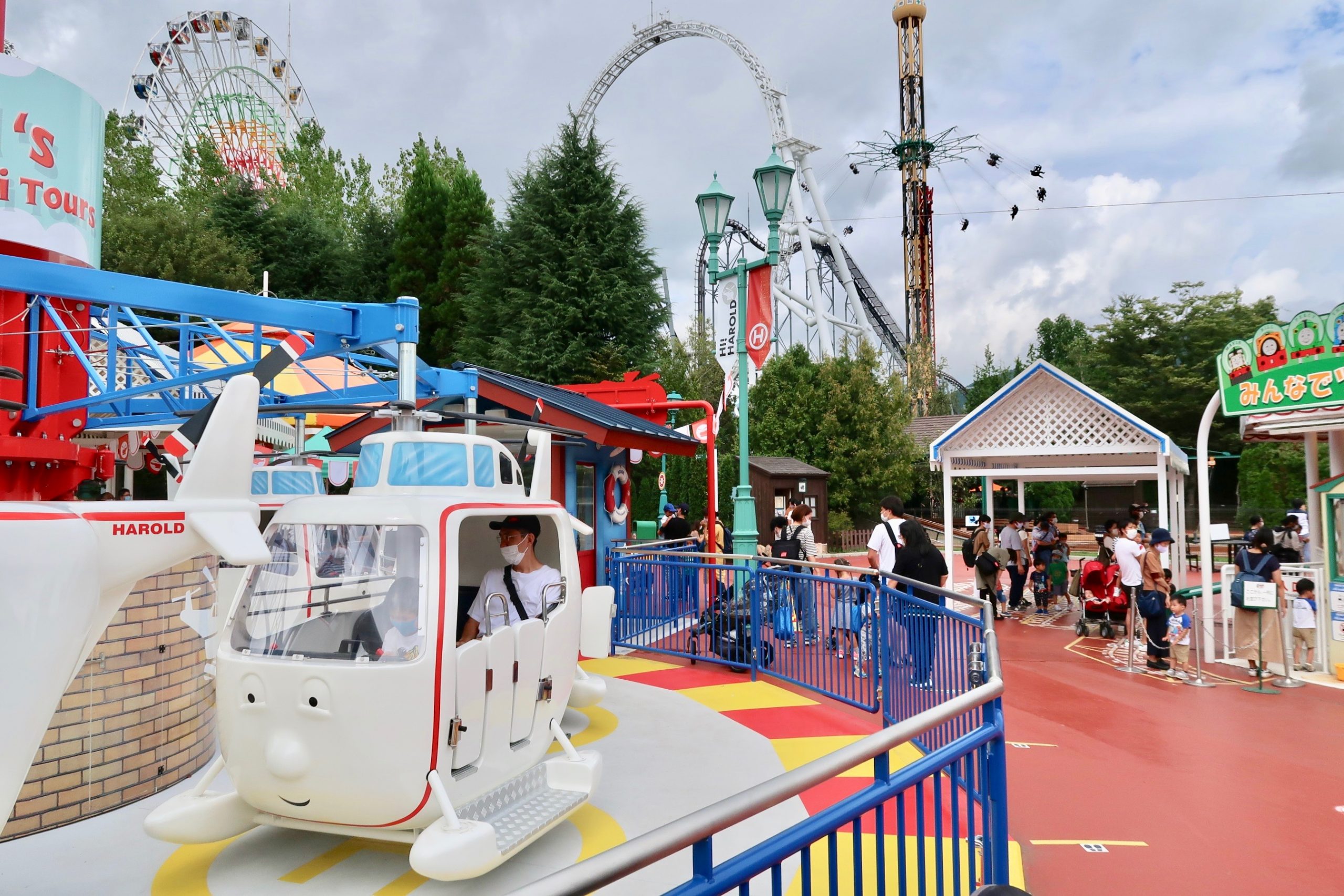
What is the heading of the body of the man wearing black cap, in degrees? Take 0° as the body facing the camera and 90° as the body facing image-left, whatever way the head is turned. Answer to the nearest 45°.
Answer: approximately 45°

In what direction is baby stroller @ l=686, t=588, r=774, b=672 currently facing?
to the viewer's left

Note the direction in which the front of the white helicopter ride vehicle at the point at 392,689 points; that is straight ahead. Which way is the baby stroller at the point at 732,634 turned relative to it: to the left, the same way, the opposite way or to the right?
to the right

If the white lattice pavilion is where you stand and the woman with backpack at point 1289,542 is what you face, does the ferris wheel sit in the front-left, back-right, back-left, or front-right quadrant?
back-left

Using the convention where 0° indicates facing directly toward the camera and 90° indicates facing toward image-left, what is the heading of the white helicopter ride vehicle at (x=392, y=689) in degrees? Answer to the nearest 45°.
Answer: approximately 45°

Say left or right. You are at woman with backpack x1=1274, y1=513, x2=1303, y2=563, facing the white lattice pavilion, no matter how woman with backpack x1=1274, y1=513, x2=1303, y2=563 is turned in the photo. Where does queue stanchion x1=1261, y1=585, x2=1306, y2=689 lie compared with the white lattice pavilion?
left

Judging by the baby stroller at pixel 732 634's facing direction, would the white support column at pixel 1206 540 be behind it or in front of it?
behind

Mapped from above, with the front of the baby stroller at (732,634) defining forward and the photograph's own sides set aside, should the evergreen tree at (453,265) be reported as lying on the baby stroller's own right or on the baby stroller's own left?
on the baby stroller's own right

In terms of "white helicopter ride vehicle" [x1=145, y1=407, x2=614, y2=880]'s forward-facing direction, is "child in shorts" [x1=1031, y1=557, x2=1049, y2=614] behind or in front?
behind

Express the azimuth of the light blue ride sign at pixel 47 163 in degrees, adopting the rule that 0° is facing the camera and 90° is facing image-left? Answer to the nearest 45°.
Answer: approximately 315°

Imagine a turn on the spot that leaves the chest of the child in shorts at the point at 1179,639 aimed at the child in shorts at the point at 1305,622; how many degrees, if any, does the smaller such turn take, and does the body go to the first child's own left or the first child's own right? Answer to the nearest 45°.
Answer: approximately 135° to the first child's own left

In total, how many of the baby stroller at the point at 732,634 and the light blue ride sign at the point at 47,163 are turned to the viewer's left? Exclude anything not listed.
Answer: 1

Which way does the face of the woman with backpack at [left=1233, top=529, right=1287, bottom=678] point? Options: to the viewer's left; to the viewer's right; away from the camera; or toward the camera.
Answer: away from the camera

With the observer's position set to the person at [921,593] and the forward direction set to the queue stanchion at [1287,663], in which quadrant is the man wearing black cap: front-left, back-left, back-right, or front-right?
back-right

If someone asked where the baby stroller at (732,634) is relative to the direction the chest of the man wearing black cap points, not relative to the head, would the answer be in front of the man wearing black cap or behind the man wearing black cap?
behind
